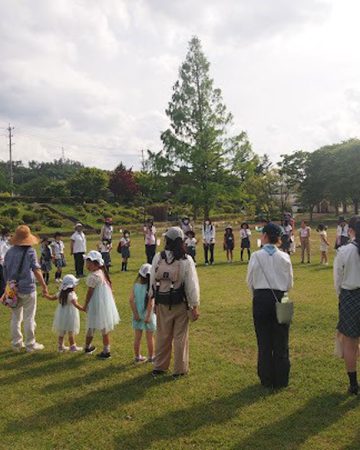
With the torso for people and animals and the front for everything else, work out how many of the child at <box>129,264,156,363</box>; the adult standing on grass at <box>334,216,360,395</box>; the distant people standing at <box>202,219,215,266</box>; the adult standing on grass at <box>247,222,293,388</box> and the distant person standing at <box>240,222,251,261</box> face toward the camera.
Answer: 2

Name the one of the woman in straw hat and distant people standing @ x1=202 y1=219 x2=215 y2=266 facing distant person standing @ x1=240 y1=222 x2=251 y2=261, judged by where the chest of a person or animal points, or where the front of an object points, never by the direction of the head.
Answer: the woman in straw hat

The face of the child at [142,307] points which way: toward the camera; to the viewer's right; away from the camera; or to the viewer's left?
away from the camera

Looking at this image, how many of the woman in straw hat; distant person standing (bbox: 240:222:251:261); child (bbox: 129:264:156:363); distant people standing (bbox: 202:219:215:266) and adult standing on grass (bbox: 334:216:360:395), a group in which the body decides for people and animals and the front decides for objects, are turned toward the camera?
2

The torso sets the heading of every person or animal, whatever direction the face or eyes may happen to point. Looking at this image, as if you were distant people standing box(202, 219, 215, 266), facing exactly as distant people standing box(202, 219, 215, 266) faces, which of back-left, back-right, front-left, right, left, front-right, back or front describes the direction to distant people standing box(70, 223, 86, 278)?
front-right

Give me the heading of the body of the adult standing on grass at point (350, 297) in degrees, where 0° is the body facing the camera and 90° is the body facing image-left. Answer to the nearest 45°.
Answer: approximately 180°

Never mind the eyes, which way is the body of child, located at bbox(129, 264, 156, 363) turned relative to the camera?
away from the camera

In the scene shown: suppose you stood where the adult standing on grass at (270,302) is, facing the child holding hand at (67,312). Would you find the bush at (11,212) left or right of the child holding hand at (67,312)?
right
